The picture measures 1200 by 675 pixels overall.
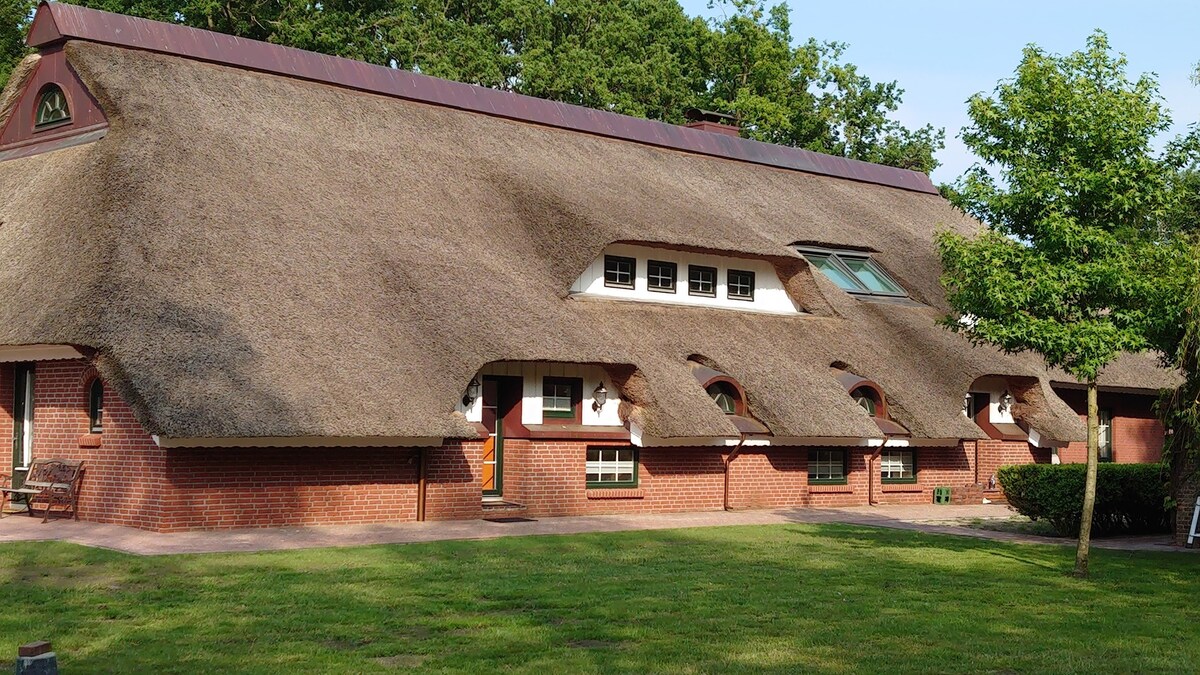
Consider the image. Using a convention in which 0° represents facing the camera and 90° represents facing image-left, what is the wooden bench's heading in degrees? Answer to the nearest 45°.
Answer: approximately 45°

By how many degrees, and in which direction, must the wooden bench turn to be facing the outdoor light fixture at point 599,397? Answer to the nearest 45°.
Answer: approximately 135° to its left

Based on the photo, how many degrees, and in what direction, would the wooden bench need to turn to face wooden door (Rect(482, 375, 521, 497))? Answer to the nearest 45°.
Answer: approximately 135° to its left

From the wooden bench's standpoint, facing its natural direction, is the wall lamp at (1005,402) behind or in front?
behind

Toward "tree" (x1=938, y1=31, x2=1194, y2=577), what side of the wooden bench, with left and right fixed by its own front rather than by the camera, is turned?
left

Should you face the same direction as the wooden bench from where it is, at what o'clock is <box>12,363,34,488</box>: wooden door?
The wooden door is roughly at 4 o'clock from the wooden bench.

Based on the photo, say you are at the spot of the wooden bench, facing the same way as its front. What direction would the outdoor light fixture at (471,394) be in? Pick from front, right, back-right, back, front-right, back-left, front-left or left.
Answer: back-left
